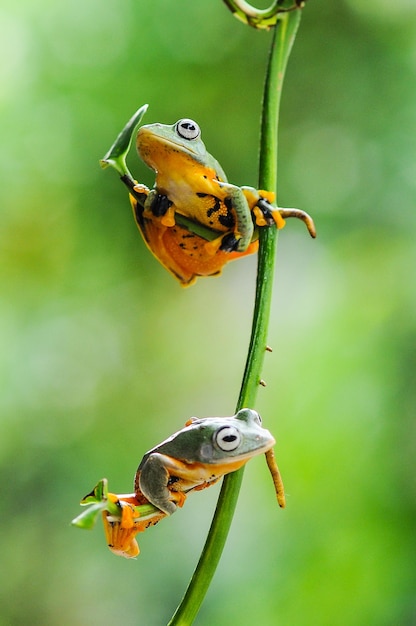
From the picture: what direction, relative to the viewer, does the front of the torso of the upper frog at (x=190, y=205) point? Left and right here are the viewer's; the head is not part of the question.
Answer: facing the viewer and to the left of the viewer
